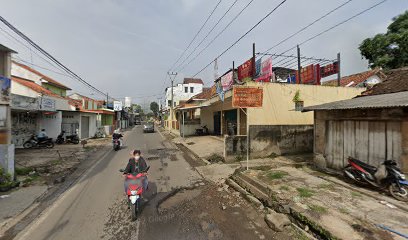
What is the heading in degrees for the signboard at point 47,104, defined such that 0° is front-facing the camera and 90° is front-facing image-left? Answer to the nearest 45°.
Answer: approximately 315°

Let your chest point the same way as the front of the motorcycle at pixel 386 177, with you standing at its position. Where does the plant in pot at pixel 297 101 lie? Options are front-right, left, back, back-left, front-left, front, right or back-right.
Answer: back

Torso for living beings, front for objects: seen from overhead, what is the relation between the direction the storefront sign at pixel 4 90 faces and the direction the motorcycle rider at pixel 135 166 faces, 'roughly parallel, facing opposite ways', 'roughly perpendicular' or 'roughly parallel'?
roughly perpendicular

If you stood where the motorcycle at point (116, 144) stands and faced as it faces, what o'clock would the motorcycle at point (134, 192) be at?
the motorcycle at point (134, 192) is roughly at 6 o'clock from the motorcycle at point (116, 144).

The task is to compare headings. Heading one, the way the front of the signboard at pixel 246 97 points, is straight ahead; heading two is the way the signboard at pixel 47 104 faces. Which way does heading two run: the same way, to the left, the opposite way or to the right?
to the left

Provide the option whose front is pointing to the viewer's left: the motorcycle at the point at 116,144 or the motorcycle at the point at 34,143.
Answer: the motorcycle at the point at 34,143

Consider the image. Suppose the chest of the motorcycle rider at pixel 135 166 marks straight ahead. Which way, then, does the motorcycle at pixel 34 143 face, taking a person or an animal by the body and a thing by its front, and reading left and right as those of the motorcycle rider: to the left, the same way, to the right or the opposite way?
to the right

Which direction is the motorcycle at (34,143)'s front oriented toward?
to the viewer's left

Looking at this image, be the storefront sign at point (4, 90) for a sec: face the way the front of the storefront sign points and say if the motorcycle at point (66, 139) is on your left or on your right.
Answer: on your left

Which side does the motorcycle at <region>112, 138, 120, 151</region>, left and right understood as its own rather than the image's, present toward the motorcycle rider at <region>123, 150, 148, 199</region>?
back
